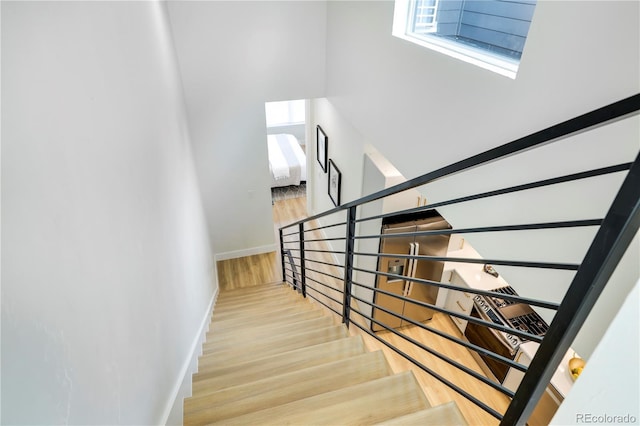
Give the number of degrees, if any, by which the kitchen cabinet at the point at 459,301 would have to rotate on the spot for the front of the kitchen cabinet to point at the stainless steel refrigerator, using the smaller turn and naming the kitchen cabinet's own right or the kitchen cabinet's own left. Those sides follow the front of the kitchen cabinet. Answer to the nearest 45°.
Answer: approximately 45° to the kitchen cabinet's own right

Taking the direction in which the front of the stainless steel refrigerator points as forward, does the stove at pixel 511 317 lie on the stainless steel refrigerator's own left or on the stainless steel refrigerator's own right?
on the stainless steel refrigerator's own left

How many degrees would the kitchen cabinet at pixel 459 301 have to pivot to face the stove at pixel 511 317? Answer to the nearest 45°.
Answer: approximately 90° to its left

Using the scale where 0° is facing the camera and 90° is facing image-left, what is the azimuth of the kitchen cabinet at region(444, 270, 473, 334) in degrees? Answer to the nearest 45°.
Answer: approximately 45°

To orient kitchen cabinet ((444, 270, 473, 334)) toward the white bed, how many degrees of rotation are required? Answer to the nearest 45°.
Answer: approximately 90° to its right

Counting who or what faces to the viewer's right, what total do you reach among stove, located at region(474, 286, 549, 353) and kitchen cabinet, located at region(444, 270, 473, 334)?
0

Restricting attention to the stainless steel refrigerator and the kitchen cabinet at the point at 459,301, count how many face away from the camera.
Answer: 0

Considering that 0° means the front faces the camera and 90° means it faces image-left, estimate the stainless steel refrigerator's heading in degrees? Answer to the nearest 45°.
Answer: approximately 0°

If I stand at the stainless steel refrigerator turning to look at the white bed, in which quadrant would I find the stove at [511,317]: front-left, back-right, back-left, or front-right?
back-right

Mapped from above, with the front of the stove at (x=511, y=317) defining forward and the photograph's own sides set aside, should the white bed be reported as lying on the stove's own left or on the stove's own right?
on the stove's own right
